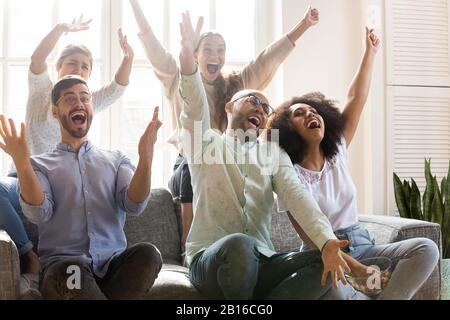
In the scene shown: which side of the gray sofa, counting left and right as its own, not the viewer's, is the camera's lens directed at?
front

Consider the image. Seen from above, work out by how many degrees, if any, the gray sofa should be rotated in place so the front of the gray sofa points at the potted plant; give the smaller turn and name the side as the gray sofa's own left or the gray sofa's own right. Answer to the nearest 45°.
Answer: approximately 135° to the gray sofa's own left

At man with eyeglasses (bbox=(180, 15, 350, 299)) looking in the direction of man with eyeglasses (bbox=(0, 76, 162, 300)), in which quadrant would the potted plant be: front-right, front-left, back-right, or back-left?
back-right
